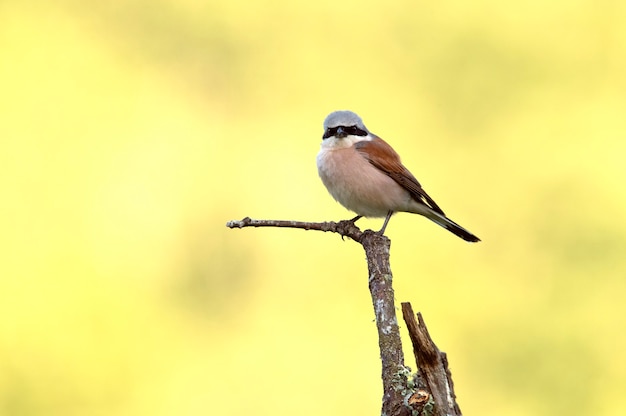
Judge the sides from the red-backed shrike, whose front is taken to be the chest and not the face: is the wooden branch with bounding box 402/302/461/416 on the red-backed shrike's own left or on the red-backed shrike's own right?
on the red-backed shrike's own left

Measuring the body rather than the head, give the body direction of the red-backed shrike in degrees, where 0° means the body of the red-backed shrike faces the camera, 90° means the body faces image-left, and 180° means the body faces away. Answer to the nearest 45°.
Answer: approximately 45°
